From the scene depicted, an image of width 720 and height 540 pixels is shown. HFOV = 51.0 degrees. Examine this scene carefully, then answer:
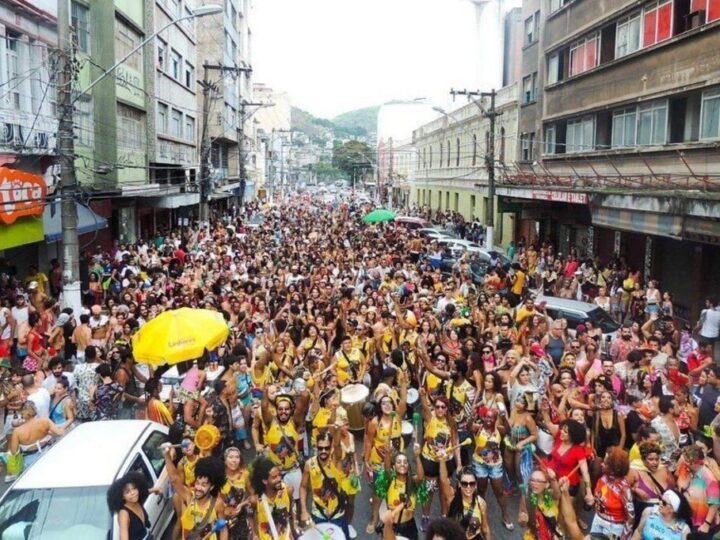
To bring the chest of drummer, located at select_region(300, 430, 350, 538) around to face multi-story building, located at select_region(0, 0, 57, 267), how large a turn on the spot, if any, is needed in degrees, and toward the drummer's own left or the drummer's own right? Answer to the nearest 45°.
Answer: approximately 135° to the drummer's own right

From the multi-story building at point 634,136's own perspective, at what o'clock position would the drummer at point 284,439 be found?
The drummer is roughly at 11 o'clock from the multi-story building.

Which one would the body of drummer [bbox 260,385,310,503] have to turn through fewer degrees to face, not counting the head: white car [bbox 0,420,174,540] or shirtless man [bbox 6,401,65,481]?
the white car

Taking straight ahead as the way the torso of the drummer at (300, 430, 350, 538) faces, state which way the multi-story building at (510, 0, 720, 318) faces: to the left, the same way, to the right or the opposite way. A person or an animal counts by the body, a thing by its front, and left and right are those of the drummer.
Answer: to the right

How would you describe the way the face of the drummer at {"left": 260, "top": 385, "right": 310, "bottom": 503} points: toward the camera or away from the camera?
toward the camera

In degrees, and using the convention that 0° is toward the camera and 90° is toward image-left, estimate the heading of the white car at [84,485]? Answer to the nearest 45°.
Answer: approximately 45°

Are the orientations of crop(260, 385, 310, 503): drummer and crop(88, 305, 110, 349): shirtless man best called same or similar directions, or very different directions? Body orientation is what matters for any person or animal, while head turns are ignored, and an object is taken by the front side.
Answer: same or similar directions

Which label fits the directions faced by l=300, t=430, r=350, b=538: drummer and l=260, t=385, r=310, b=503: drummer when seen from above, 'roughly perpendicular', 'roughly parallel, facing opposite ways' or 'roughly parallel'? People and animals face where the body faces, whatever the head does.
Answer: roughly parallel

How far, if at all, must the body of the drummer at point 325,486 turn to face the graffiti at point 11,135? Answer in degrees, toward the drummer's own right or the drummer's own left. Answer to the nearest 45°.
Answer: approximately 135° to the drummer's own right

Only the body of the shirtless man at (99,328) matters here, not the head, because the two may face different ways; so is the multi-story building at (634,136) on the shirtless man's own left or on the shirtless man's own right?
on the shirtless man's own left

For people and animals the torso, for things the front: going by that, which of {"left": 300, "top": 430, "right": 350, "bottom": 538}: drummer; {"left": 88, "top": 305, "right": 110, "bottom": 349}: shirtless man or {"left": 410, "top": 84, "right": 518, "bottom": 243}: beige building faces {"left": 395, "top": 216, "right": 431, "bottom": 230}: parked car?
the beige building

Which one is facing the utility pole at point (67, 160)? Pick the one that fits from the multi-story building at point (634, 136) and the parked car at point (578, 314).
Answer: the multi-story building

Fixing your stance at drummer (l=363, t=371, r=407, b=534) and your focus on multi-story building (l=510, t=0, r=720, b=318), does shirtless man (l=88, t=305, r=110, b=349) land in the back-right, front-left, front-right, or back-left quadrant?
front-left

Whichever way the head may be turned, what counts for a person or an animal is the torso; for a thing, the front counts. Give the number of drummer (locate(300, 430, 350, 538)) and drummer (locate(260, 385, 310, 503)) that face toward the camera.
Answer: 2

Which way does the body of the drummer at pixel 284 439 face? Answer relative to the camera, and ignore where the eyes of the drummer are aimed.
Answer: toward the camera
